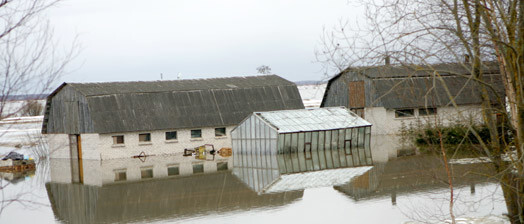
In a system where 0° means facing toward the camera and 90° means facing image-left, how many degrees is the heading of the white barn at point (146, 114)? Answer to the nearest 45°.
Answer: approximately 45°

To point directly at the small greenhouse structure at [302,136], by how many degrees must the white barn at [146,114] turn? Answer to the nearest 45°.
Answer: approximately 90° to its left
